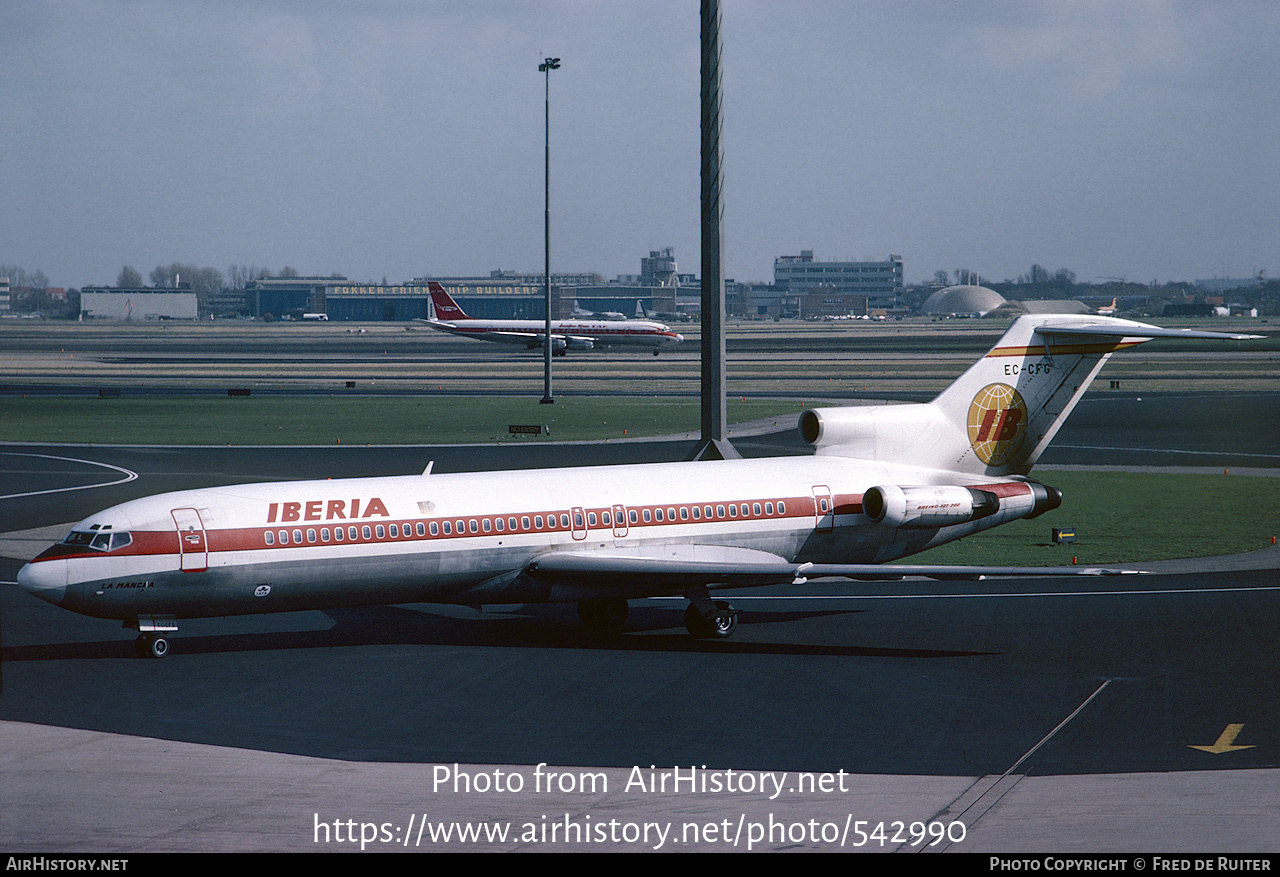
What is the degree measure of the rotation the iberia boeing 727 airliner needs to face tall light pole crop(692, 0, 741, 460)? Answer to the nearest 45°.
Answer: approximately 135° to its right

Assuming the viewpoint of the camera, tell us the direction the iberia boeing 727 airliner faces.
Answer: facing the viewer and to the left of the viewer
